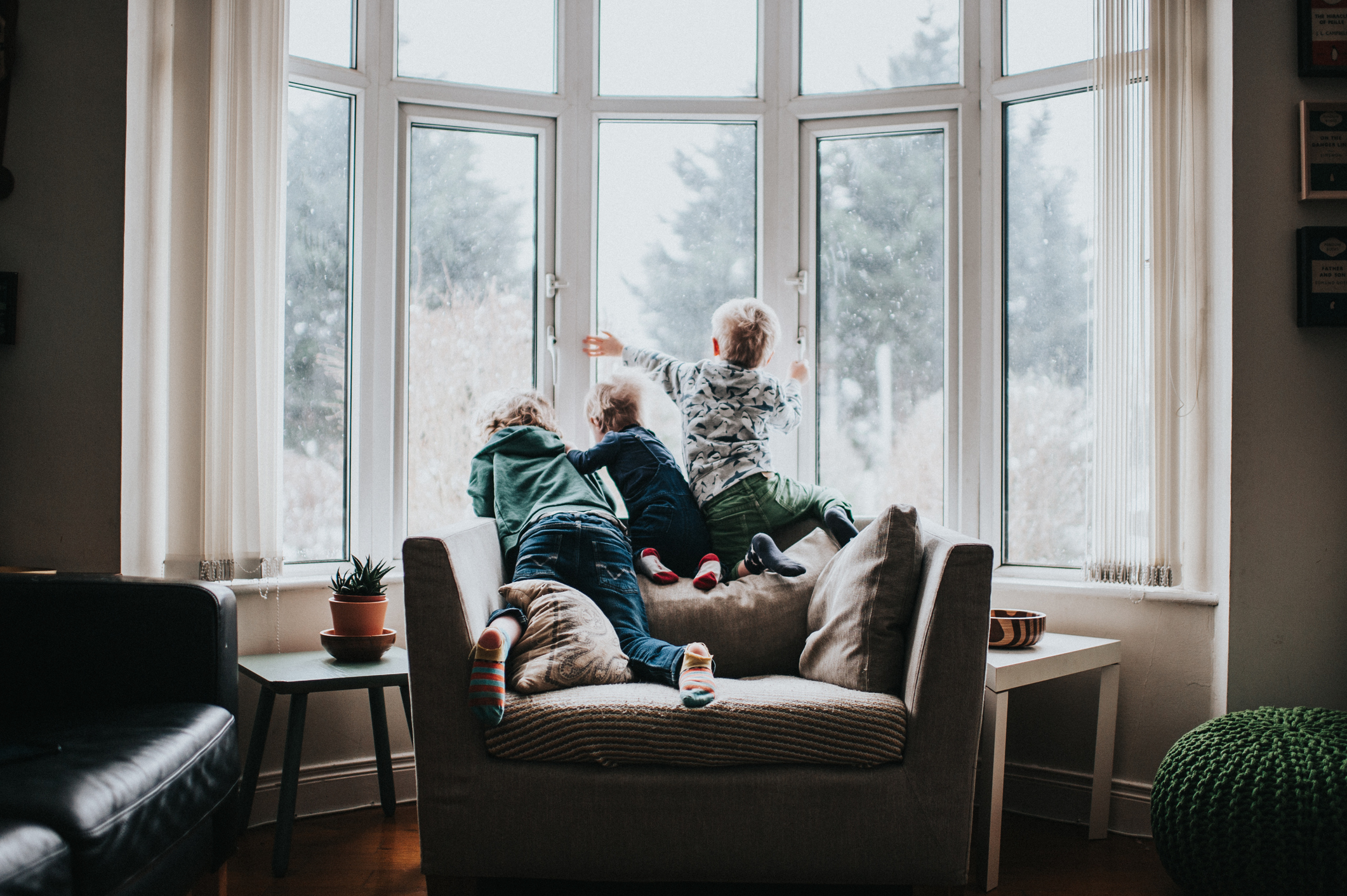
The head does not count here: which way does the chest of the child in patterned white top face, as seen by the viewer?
away from the camera

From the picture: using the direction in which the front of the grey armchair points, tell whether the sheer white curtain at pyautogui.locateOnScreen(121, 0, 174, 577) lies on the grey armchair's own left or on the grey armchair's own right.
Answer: on the grey armchair's own right

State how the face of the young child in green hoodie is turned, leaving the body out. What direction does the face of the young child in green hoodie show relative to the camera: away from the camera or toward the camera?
away from the camera

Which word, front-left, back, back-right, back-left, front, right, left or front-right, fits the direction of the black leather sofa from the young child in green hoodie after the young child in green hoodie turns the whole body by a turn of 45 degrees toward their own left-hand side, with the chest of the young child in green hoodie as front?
left

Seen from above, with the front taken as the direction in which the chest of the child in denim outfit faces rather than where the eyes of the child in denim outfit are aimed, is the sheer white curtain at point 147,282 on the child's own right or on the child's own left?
on the child's own left

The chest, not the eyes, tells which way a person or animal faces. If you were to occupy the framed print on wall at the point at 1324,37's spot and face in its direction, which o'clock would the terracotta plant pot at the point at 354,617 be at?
The terracotta plant pot is roughly at 2 o'clock from the framed print on wall.

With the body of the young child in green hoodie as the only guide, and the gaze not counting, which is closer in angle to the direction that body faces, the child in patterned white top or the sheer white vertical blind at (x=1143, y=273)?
the child in patterned white top

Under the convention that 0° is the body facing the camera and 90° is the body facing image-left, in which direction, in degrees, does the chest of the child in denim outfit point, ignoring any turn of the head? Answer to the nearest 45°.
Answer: approximately 135°

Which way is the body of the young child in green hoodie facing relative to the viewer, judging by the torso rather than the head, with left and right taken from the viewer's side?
facing away from the viewer

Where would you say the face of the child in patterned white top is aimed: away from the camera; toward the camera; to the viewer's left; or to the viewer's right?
away from the camera
